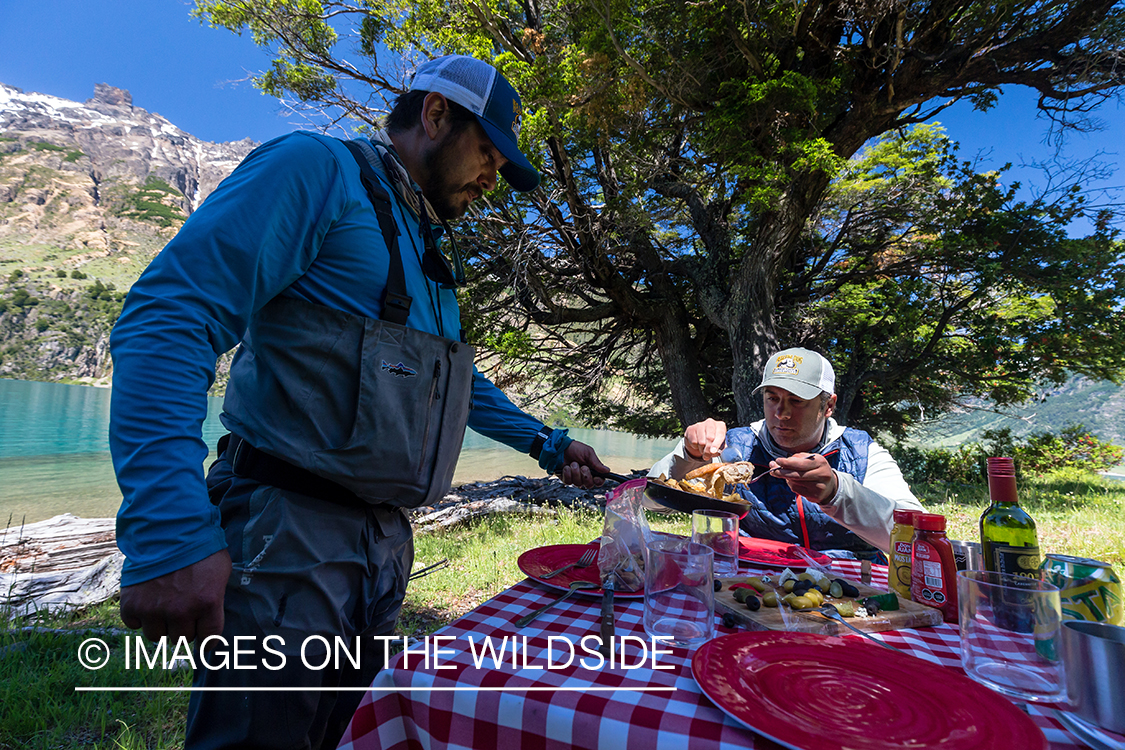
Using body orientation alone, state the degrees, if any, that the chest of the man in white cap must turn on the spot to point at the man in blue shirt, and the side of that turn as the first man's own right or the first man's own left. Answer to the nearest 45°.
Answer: approximately 45° to the first man's own right

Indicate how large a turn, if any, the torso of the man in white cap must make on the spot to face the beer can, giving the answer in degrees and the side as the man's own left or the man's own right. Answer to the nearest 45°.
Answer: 0° — they already face it

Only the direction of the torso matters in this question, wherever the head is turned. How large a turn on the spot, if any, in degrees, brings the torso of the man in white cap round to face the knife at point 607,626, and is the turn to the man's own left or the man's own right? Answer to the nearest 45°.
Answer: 0° — they already face it

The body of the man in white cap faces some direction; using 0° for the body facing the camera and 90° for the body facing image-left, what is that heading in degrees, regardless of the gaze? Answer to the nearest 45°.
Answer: approximately 0°

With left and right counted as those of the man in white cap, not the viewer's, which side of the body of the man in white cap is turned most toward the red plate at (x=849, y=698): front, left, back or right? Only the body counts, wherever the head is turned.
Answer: front

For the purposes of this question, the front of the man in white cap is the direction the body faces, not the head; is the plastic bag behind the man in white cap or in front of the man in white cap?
in front

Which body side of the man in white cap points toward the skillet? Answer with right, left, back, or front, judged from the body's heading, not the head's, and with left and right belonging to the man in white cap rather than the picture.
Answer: front

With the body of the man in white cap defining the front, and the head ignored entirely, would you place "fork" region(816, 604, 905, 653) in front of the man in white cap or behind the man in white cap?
in front

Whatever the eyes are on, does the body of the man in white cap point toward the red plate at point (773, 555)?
yes

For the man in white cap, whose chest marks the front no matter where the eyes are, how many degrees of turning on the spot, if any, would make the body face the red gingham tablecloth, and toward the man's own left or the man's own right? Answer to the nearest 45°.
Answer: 0° — they already face it
